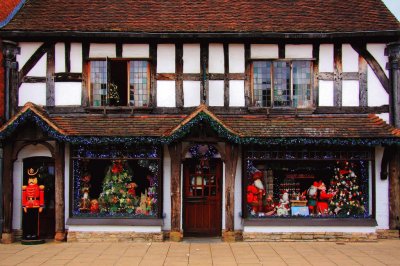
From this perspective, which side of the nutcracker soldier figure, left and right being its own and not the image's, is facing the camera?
front

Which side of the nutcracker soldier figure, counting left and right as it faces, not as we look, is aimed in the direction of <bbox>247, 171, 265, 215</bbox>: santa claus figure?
left

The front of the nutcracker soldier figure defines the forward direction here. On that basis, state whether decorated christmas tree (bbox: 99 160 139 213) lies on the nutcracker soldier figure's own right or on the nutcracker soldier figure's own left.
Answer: on the nutcracker soldier figure's own left

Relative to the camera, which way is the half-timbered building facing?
toward the camera

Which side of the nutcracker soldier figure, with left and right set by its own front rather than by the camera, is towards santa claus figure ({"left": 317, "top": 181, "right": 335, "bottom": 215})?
left

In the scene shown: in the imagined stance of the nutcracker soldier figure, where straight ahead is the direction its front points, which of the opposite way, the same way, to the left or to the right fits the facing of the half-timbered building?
the same way

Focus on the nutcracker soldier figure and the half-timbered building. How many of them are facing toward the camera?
2

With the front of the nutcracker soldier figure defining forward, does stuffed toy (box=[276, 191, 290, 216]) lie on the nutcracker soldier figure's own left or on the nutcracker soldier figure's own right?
on the nutcracker soldier figure's own left
